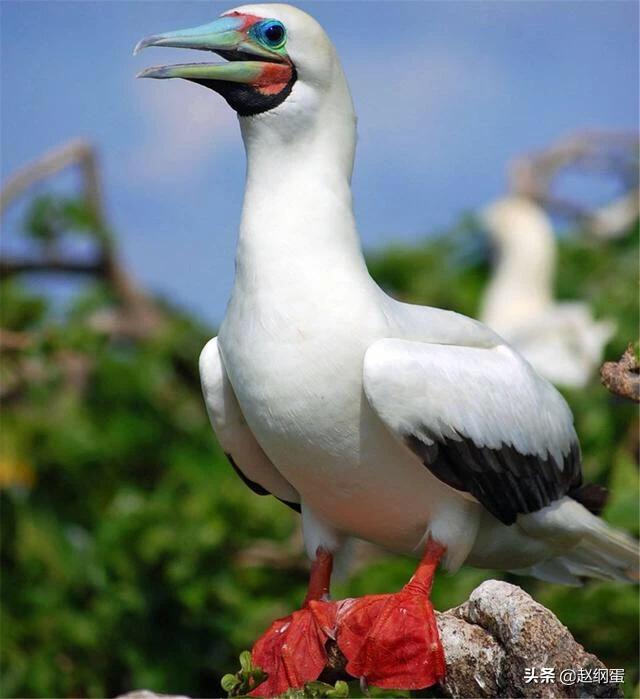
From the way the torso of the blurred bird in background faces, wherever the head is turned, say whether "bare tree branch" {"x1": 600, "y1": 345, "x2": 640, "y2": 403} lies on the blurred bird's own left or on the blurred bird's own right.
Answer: on the blurred bird's own left

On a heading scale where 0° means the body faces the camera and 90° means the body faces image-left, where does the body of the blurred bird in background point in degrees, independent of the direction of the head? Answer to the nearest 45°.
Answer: approximately 90°

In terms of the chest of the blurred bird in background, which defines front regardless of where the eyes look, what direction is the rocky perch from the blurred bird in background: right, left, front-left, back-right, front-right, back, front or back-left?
left

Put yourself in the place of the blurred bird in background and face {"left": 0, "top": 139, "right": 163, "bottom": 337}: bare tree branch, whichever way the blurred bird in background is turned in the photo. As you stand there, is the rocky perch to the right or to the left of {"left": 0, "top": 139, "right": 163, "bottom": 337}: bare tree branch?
left

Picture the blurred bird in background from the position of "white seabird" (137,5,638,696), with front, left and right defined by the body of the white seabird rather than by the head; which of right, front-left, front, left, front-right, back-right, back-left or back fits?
back-right

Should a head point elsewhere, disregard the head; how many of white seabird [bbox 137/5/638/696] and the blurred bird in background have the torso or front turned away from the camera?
0

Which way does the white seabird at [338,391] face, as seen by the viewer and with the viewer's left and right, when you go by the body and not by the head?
facing the viewer and to the left of the viewer
